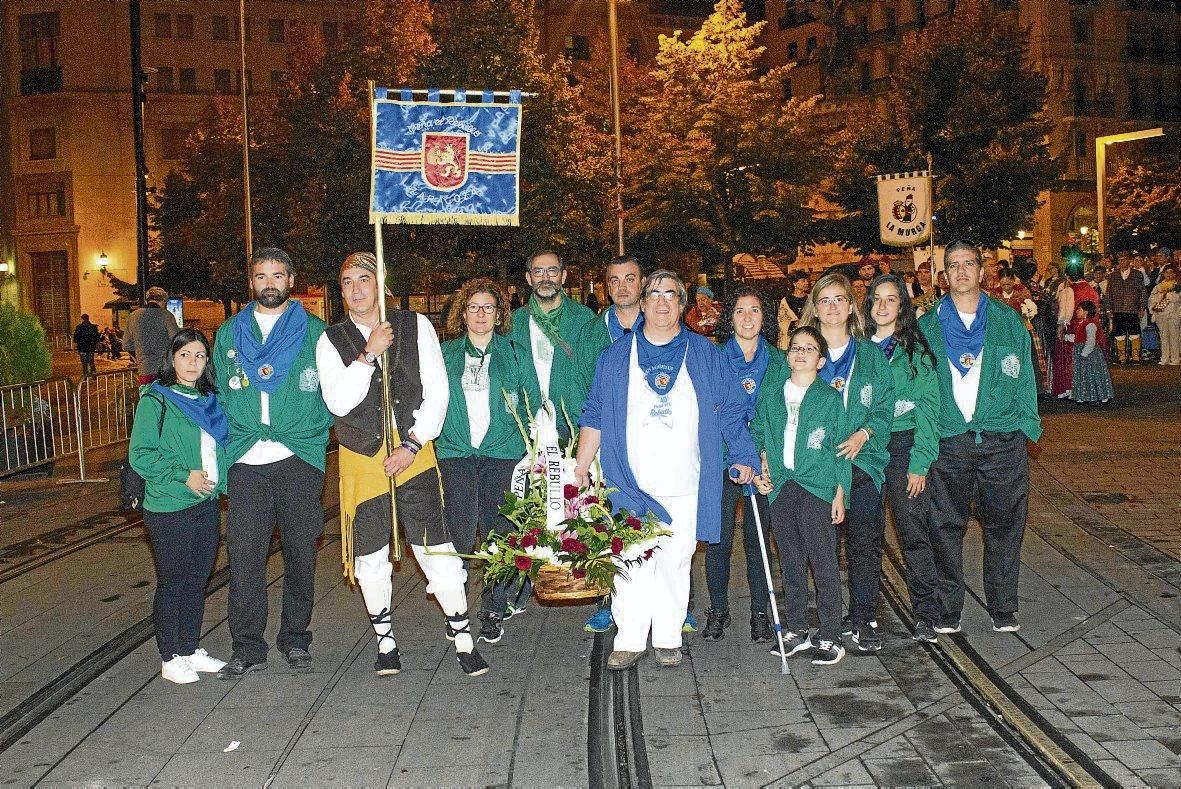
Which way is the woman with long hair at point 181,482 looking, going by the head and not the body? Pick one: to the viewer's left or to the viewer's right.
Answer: to the viewer's right

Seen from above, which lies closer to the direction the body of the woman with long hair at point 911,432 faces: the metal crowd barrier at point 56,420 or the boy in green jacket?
the boy in green jacket

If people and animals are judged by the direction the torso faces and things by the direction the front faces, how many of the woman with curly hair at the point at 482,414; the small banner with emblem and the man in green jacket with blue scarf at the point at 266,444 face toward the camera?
3

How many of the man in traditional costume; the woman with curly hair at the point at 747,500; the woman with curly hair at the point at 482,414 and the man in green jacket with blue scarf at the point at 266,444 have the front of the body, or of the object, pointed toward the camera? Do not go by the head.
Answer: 4

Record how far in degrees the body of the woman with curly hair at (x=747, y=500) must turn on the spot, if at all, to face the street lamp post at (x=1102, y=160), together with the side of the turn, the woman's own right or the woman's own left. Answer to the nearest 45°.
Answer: approximately 180°

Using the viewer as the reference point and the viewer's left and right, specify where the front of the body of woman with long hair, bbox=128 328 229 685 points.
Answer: facing the viewer and to the right of the viewer

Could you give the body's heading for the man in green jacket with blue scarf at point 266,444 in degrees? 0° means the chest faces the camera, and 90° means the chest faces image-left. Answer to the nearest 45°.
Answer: approximately 0°

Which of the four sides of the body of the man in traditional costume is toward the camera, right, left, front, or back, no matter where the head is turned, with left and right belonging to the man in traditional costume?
front

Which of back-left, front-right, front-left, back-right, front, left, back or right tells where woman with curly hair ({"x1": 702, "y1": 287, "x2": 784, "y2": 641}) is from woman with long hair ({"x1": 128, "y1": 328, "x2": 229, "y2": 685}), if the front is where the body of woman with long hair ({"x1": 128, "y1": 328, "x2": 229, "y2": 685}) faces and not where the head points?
front-left

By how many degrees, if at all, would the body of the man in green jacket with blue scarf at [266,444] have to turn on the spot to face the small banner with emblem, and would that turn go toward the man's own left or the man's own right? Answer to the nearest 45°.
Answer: approximately 135° to the man's own left

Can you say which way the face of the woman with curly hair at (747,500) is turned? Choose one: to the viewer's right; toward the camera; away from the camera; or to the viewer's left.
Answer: toward the camera

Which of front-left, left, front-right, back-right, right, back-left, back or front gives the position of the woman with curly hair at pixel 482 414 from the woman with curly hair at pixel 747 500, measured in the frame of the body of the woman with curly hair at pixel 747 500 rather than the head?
right

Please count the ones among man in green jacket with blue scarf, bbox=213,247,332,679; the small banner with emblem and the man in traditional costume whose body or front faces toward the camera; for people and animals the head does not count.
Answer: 3

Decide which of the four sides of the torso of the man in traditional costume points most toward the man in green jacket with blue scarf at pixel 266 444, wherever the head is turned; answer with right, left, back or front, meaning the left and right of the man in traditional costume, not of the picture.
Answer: right

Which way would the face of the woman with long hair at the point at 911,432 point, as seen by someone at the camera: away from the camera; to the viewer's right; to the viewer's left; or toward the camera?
toward the camera

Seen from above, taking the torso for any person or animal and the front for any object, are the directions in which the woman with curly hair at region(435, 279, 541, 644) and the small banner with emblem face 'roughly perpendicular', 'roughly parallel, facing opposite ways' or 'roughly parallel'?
roughly parallel

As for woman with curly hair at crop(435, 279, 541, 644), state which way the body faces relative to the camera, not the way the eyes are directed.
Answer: toward the camera
